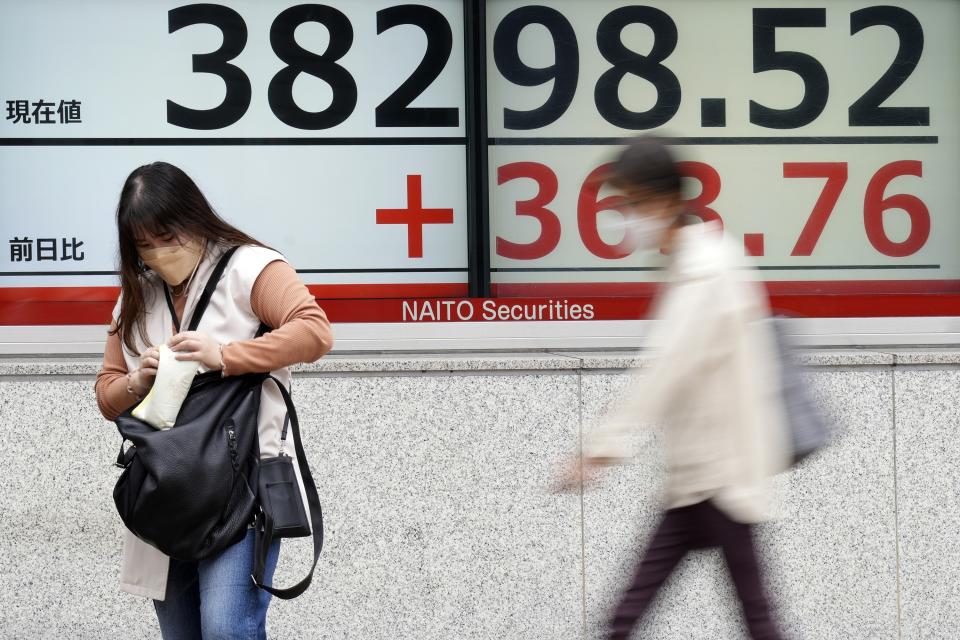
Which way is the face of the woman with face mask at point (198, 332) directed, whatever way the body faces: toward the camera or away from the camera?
toward the camera

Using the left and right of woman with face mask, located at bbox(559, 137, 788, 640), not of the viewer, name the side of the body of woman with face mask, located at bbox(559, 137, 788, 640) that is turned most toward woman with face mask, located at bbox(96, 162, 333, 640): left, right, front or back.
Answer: front

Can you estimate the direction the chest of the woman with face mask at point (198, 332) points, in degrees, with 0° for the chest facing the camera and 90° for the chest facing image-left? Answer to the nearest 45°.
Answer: approximately 45°

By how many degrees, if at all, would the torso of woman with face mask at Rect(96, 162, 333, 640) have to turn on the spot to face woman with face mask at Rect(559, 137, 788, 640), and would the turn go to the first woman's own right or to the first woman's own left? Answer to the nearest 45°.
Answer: approximately 135° to the first woman's own left

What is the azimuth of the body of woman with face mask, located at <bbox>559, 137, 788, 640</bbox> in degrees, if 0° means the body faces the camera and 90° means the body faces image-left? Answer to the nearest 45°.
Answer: approximately 90°

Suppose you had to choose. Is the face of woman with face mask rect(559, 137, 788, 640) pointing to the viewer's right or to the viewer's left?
to the viewer's left

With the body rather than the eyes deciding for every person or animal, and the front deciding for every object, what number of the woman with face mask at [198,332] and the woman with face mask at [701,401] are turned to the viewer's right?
0
